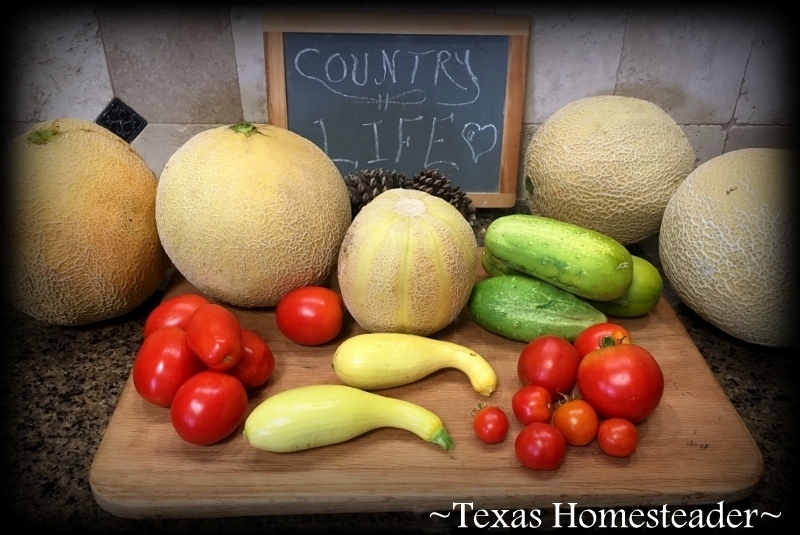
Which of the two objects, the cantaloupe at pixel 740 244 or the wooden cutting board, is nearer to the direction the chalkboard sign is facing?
the wooden cutting board

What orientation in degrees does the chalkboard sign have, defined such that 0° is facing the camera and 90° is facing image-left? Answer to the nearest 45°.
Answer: approximately 0°

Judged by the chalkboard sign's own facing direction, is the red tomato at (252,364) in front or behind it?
in front

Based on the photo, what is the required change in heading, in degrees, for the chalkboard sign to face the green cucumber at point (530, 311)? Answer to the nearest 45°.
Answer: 0° — it already faces it

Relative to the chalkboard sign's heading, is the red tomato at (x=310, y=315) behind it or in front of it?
in front

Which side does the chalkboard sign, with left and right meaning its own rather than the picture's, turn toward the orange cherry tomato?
front

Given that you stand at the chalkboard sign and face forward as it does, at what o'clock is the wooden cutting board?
The wooden cutting board is roughly at 12 o'clock from the chalkboard sign.

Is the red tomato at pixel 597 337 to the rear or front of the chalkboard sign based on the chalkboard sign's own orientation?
to the front

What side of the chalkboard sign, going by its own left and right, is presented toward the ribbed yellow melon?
front

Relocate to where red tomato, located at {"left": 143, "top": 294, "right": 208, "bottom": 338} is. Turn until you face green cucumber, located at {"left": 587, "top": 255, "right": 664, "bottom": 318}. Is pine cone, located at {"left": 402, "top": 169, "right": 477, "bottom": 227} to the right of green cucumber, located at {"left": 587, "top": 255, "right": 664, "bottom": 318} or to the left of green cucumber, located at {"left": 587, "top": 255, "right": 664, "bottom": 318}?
left

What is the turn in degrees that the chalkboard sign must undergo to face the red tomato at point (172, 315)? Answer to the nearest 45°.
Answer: approximately 45° to its right
